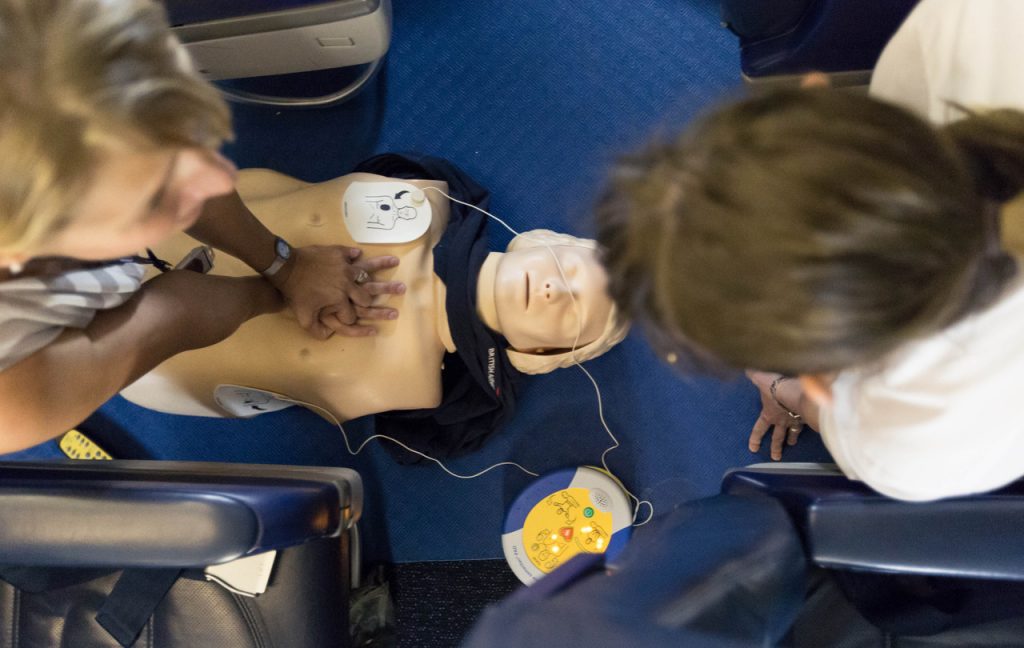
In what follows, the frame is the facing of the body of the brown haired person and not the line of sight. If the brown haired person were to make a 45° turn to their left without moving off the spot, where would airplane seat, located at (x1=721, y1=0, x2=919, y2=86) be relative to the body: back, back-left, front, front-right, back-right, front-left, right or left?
back-right

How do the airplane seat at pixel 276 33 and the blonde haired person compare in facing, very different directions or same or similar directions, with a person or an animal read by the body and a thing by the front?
same or similar directions

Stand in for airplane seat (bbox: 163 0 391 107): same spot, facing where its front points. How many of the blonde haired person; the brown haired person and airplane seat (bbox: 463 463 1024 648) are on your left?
0

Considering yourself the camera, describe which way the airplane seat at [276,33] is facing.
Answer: facing to the right of the viewer

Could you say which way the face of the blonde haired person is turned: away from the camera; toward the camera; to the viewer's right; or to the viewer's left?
to the viewer's right

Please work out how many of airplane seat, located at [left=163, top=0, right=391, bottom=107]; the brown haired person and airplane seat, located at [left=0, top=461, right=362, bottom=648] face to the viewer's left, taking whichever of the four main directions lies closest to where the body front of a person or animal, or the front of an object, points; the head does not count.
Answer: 1

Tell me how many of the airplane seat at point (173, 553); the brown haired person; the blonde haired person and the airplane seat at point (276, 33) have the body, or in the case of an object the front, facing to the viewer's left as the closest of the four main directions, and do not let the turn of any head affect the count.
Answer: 1

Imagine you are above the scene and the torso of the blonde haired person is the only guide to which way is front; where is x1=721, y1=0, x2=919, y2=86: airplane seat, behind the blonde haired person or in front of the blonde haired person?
in front

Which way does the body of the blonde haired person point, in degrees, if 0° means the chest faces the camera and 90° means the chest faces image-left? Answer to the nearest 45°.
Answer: approximately 270°

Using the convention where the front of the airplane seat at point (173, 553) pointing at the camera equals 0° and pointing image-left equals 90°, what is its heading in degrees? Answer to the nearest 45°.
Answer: approximately 270°

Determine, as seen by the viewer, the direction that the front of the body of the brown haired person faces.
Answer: to the viewer's left
